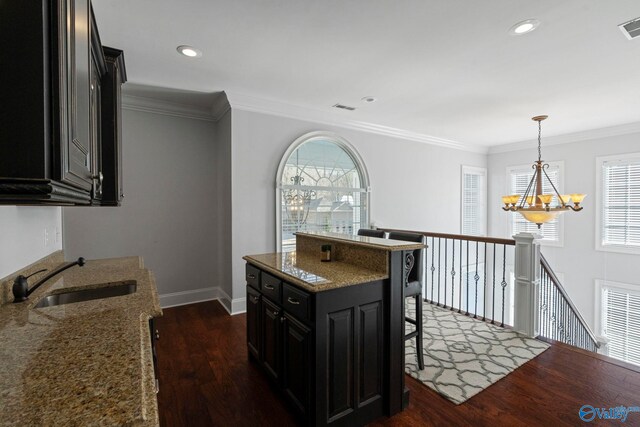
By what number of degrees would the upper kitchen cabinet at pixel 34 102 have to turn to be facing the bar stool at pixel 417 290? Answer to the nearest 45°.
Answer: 0° — it already faces it

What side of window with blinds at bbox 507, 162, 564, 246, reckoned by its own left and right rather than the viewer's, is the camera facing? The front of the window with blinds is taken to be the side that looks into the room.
front

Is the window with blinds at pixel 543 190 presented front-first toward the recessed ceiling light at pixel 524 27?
yes

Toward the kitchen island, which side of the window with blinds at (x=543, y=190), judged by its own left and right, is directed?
front

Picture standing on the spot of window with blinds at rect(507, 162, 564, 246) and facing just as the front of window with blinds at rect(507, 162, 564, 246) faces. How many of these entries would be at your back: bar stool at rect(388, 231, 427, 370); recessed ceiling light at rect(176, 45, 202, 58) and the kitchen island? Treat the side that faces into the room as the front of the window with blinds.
0

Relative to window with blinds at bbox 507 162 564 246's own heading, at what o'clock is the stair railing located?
The stair railing is roughly at 12 o'clock from the window with blinds.

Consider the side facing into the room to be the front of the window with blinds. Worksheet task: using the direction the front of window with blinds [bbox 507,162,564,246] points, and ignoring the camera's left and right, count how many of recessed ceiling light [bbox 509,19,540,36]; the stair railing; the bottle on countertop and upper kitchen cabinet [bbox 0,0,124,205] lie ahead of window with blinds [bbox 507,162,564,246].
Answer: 4

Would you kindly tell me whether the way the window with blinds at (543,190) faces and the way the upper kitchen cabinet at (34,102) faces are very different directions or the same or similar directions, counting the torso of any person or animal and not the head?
very different directions

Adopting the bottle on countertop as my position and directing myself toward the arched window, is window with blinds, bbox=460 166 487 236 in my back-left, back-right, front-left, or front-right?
front-right

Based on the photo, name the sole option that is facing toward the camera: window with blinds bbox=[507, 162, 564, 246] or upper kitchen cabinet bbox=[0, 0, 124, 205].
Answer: the window with blinds

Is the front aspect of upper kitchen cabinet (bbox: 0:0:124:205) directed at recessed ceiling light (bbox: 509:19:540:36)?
yes

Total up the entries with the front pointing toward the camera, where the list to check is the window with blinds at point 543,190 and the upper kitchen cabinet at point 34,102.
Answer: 1

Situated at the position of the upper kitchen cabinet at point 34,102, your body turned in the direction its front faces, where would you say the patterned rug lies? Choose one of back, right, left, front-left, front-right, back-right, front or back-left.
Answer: front

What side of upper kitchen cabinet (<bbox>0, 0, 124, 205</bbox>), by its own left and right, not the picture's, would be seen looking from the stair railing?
front

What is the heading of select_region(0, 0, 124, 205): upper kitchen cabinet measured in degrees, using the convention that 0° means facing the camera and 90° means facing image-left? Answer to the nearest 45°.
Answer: approximately 270°
